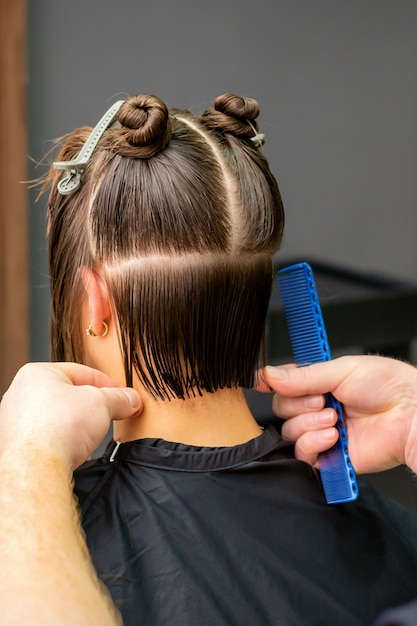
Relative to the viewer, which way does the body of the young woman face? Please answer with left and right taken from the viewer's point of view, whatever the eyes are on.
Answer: facing away from the viewer and to the left of the viewer

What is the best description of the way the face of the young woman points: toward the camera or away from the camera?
away from the camera
